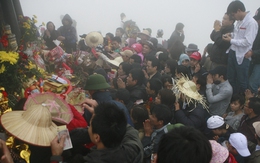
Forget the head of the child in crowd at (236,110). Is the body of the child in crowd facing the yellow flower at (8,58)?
yes

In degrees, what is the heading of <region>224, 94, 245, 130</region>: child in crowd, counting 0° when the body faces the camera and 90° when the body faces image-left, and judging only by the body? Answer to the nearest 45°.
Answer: approximately 45°
